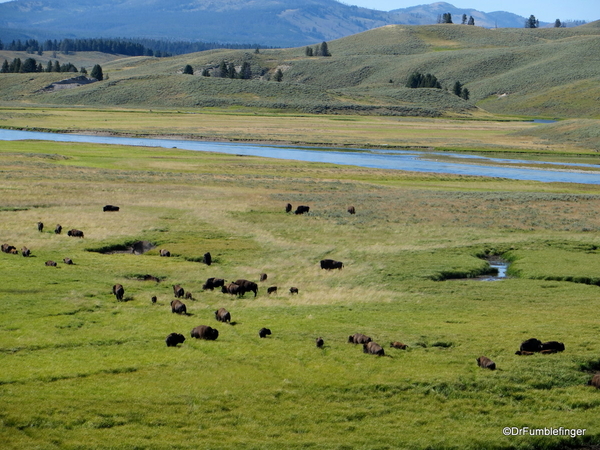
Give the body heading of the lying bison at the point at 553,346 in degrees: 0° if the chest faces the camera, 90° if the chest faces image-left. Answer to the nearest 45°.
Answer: approximately 270°
